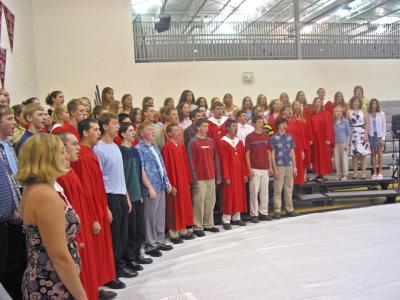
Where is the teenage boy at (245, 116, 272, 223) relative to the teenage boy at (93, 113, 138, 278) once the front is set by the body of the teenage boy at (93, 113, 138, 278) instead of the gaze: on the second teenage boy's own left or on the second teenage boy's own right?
on the second teenage boy's own left

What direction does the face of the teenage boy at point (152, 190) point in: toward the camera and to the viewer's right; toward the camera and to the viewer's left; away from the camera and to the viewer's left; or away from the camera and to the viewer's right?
toward the camera and to the viewer's right

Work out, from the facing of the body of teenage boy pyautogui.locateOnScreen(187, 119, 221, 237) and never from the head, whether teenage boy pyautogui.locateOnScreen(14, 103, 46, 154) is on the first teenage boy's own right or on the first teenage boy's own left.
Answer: on the first teenage boy's own right

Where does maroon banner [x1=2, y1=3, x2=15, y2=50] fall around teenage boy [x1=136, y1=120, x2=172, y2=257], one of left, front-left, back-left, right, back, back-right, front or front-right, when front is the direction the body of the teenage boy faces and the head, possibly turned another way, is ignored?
back

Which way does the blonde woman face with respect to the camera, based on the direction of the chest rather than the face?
to the viewer's right

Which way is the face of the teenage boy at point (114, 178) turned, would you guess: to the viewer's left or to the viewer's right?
to the viewer's right
